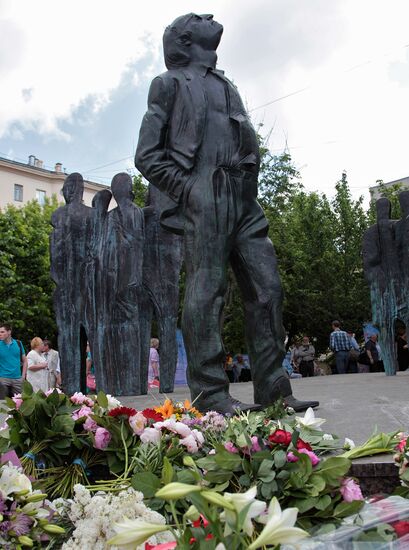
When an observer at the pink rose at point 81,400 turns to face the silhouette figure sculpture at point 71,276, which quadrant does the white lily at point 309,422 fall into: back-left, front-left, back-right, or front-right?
back-right

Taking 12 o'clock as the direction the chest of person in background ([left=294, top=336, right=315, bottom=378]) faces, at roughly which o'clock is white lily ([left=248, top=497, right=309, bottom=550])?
The white lily is roughly at 12 o'clock from the person in background.

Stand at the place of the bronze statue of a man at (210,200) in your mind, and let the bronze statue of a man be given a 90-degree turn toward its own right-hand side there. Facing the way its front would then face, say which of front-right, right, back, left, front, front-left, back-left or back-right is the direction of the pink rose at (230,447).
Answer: front-left

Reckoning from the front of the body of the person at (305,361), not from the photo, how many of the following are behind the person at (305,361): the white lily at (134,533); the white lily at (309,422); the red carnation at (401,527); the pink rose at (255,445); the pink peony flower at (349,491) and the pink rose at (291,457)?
0

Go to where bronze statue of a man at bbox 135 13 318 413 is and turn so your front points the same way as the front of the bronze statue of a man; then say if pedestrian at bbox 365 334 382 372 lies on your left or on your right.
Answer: on your left

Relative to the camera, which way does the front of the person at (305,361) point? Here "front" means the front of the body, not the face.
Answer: toward the camera

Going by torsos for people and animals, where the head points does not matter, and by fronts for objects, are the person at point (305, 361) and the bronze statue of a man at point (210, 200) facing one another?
no

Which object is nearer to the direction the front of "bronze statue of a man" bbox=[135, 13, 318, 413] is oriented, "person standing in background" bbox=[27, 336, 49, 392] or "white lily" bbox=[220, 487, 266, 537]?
the white lily

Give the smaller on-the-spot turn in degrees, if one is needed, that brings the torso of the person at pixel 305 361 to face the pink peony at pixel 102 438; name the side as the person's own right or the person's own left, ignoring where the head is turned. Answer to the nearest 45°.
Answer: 0° — they already face it

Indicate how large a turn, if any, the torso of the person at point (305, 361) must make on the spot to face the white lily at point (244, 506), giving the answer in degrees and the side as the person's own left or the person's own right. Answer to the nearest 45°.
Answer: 0° — they already face it

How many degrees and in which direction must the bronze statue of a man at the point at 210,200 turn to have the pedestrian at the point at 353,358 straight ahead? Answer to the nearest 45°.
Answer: approximately 135° to its left
